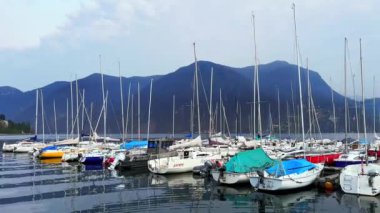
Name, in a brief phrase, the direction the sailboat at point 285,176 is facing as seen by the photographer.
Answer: facing away from the viewer and to the right of the viewer

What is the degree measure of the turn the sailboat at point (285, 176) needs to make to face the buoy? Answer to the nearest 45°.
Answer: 0° — it already faces it

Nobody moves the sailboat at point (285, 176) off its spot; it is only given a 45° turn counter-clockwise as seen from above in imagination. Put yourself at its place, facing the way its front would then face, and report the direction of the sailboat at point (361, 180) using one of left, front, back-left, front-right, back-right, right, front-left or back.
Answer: right
